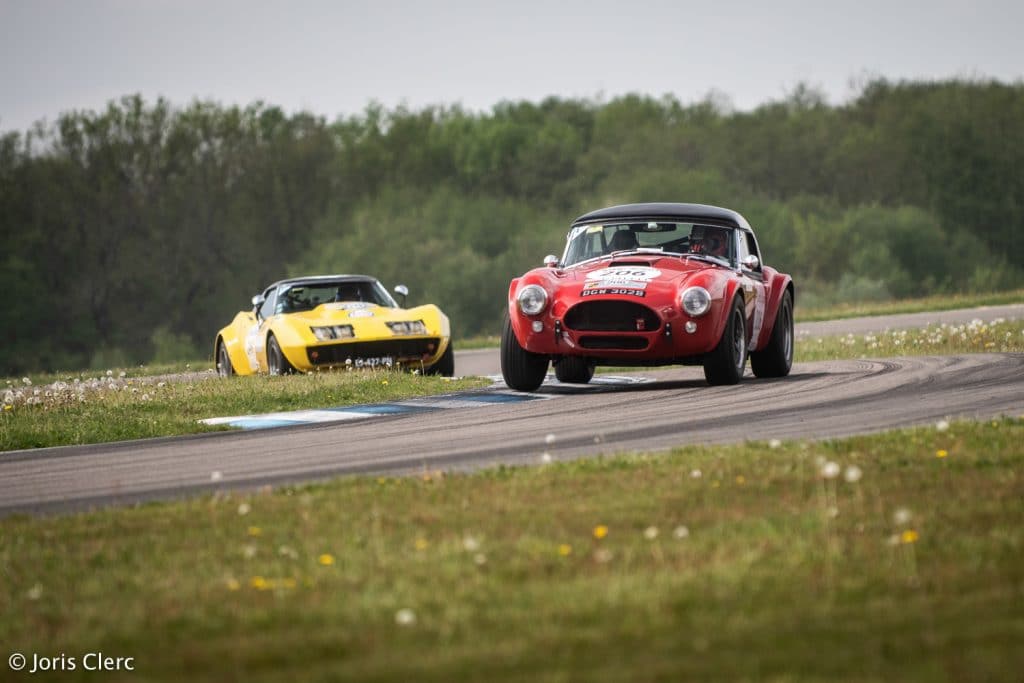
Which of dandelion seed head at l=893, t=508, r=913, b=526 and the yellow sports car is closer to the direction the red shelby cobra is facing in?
the dandelion seed head

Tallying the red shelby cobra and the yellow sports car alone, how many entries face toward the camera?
2

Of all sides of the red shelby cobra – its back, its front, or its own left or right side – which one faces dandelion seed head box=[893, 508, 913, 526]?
front

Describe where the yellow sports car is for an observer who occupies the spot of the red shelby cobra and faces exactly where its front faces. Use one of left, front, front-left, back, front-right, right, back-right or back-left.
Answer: back-right

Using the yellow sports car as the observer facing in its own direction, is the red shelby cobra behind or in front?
in front

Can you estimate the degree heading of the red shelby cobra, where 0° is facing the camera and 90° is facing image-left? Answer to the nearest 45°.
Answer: approximately 0°

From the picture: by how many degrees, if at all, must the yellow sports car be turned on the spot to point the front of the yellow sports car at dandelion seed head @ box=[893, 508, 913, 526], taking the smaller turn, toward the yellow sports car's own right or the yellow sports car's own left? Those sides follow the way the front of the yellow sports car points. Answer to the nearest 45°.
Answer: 0° — it already faces it
